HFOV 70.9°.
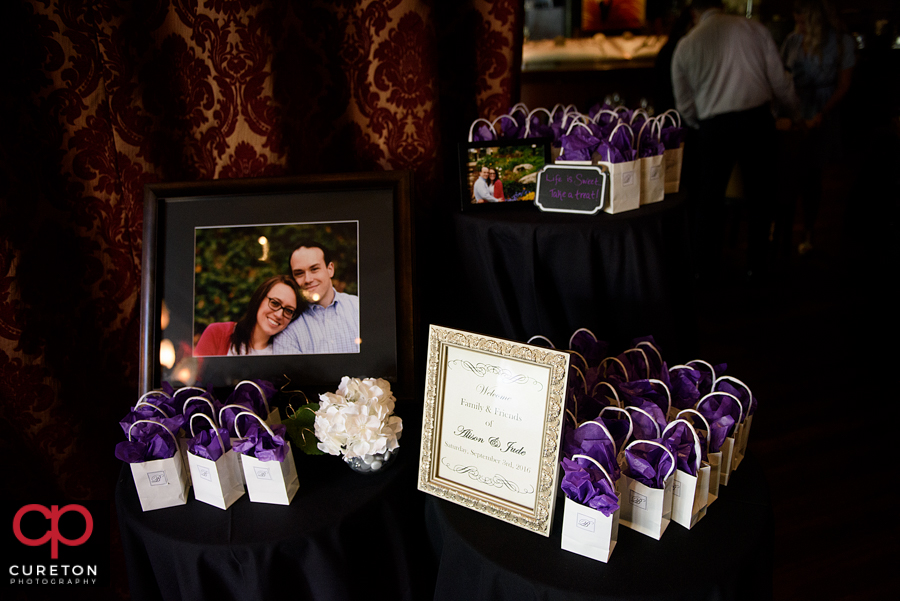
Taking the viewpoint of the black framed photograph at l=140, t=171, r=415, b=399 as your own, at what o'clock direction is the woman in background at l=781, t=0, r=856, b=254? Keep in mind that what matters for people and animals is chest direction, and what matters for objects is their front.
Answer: The woman in background is roughly at 8 o'clock from the black framed photograph.

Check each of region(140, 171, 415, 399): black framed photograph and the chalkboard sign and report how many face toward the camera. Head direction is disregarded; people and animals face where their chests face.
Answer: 2

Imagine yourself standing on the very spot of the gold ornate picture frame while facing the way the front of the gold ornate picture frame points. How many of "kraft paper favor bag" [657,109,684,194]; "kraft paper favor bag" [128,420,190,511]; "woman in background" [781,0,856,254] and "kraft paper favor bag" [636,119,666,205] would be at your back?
3

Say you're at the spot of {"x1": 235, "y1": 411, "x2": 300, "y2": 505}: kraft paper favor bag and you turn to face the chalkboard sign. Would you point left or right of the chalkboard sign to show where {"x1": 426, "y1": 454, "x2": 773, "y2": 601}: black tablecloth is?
right

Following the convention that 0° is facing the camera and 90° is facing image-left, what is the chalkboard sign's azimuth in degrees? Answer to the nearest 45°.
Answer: approximately 0°

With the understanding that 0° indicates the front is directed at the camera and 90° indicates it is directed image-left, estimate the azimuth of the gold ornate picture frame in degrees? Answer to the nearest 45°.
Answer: approximately 45°

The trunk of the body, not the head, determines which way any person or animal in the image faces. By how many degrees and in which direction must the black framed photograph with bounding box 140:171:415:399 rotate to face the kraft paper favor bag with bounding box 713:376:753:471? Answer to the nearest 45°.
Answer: approximately 45° to its left

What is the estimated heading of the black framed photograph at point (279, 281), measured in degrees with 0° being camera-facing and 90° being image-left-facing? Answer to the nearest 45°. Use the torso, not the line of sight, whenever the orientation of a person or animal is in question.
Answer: approximately 0°
